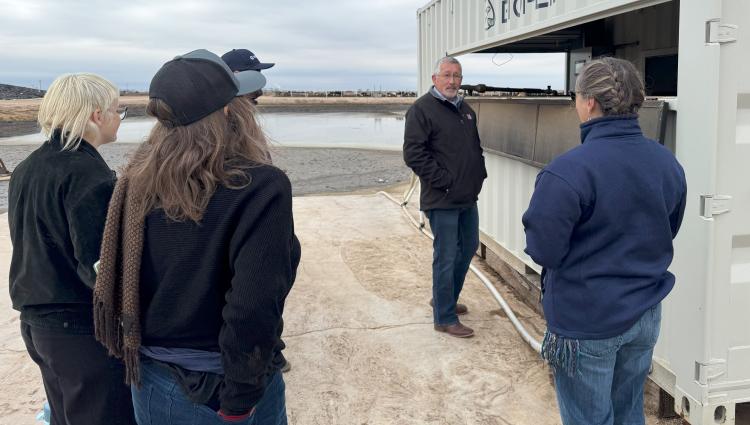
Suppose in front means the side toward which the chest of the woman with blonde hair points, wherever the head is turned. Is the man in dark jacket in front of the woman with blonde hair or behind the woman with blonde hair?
in front

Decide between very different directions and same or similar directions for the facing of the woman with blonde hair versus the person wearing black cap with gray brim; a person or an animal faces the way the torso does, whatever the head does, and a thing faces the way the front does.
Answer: same or similar directions

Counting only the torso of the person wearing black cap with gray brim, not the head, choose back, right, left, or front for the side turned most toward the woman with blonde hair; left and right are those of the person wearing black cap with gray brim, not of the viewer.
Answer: left

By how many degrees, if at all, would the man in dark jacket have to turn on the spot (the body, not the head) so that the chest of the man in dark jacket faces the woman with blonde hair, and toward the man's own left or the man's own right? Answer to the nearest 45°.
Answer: approximately 90° to the man's own right

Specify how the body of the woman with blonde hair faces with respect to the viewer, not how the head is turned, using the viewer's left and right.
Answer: facing away from the viewer and to the right of the viewer

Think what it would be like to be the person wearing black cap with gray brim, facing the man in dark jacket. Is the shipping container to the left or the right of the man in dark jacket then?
right

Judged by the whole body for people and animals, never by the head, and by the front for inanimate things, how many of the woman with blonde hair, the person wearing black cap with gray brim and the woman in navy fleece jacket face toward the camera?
0

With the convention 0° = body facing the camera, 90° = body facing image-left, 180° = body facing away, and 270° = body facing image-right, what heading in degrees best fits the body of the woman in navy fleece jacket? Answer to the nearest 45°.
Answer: approximately 135°

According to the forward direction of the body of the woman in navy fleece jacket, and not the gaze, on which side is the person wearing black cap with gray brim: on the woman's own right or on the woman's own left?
on the woman's own left

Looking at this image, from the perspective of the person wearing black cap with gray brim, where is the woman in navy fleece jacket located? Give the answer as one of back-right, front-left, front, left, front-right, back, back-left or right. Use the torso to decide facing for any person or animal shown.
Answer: front-right

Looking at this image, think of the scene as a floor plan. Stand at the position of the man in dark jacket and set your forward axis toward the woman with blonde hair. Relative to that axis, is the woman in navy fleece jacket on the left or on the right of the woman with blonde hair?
left

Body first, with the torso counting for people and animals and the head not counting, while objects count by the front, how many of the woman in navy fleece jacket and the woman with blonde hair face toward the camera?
0

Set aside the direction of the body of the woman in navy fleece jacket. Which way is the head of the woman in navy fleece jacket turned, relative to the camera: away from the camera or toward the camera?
away from the camera

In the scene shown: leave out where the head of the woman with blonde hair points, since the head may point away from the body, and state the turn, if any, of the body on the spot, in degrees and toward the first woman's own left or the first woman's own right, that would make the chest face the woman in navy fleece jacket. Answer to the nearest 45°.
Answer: approximately 90° to the first woman's own right

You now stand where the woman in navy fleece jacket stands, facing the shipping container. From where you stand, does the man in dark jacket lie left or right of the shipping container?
left

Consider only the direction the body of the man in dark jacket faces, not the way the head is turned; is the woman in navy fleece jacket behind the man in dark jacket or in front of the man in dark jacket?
in front
